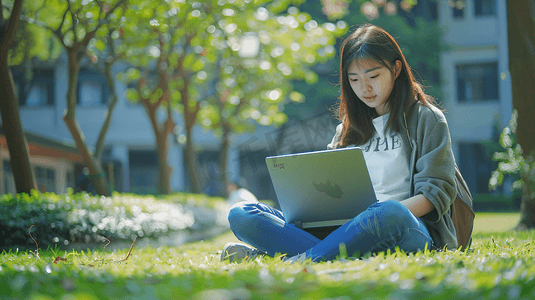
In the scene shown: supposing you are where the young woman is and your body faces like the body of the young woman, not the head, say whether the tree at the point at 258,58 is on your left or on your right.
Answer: on your right

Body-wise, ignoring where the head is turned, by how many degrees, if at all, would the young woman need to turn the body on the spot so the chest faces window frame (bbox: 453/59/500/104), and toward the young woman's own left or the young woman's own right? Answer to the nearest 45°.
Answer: approximately 135° to the young woman's own right

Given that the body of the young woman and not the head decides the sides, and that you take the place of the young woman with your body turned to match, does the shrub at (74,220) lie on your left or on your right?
on your right

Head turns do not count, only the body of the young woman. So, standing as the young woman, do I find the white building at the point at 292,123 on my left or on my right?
on my right

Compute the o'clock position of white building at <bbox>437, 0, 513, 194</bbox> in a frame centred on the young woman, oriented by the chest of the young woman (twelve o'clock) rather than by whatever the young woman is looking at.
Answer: The white building is roughly at 5 o'clock from the young woman.

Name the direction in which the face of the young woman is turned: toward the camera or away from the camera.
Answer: toward the camera

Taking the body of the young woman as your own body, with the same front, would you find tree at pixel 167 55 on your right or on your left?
on your right

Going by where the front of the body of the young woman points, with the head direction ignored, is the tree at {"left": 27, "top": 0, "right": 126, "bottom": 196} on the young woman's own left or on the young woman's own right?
on the young woman's own right

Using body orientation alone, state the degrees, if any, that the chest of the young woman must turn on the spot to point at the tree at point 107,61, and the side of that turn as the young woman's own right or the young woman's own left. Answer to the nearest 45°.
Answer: approximately 90° to the young woman's own right

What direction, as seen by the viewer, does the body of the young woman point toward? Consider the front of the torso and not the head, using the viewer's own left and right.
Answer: facing the viewer and to the left of the viewer
